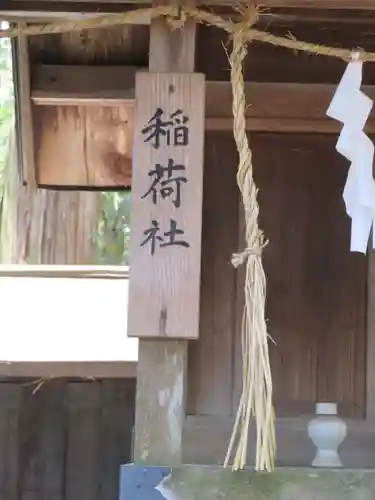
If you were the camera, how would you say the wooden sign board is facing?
facing the viewer

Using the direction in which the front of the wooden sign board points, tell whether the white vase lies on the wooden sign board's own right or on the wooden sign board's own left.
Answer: on the wooden sign board's own left

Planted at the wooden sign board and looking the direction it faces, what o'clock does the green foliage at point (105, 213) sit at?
The green foliage is roughly at 6 o'clock from the wooden sign board.
